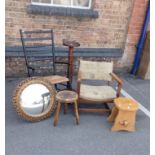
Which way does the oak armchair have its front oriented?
toward the camera

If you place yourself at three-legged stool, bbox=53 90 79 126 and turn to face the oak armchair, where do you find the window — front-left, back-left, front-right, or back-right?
front-left

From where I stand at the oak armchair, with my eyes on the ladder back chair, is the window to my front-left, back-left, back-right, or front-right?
front-right

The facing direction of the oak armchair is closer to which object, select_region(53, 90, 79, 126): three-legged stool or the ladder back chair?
the three-legged stool

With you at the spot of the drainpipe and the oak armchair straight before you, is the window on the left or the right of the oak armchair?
right

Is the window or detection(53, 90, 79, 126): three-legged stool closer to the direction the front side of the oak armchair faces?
the three-legged stool

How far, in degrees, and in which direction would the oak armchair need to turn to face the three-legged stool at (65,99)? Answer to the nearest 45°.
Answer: approximately 45° to its right

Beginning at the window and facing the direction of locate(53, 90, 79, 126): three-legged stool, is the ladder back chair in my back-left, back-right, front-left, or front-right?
front-right

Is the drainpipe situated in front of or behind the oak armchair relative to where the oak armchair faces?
behind

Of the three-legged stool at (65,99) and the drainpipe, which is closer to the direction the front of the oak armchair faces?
the three-legged stool

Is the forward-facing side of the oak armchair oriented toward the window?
no

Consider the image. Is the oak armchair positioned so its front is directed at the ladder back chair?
no
